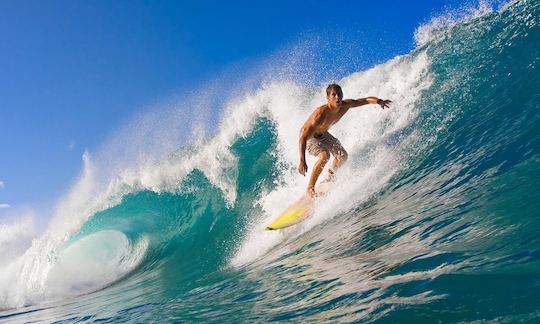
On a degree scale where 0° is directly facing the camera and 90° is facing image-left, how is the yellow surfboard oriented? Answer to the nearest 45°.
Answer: approximately 45°

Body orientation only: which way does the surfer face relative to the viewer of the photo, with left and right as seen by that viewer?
facing the viewer and to the right of the viewer
